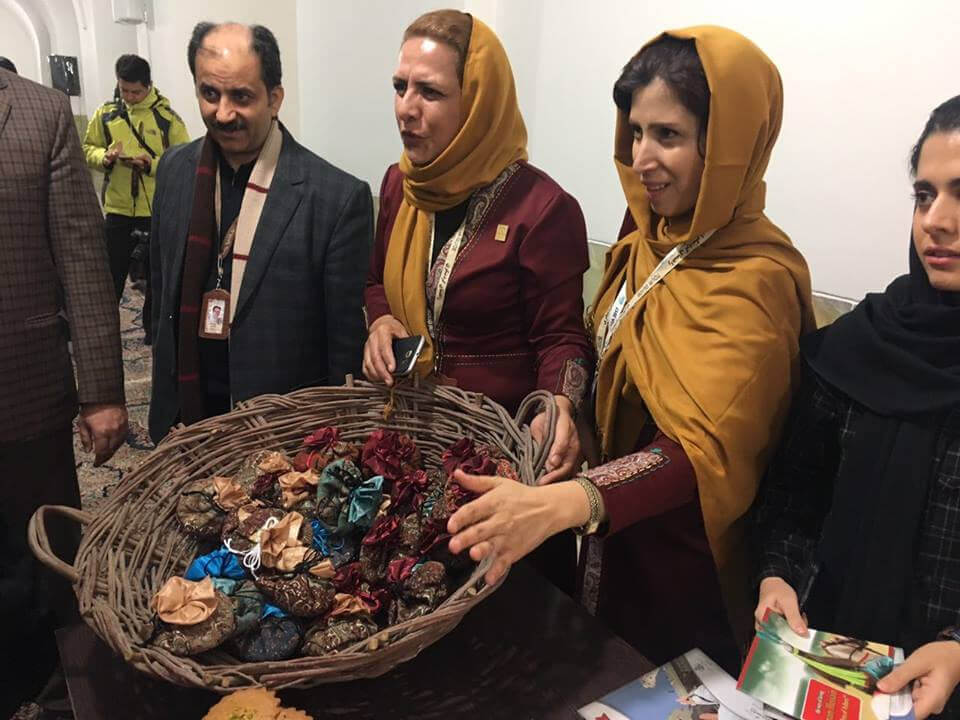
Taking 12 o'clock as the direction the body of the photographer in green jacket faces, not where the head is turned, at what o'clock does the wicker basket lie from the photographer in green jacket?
The wicker basket is roughly at 12 o'clock from the photographer in green jacket.

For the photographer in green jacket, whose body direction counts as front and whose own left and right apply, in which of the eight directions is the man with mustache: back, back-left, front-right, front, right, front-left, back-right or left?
front

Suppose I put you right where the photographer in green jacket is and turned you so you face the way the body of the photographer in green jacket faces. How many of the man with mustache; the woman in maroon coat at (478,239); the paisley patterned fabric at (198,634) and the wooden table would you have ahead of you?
4

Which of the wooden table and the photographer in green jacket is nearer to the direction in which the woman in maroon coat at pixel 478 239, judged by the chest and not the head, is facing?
the wooden table

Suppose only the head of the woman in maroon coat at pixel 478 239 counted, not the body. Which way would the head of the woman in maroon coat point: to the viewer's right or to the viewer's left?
to the viewer's left

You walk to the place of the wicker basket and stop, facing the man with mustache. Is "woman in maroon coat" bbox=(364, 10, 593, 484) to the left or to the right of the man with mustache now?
right

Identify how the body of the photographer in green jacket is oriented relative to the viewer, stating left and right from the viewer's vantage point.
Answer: facing the viewer

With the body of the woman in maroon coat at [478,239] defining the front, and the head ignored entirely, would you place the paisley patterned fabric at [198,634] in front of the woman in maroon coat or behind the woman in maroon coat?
in front

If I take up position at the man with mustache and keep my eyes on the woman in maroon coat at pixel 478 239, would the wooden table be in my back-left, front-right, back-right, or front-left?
front-right

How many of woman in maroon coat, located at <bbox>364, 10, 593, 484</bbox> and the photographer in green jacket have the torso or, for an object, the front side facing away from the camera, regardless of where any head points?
0

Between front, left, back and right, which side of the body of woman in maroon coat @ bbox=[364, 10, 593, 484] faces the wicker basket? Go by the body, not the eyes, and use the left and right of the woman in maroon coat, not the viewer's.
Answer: front

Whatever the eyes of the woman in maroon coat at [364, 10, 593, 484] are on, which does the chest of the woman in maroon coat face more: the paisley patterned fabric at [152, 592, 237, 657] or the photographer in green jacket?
the paisley patterned fabric
